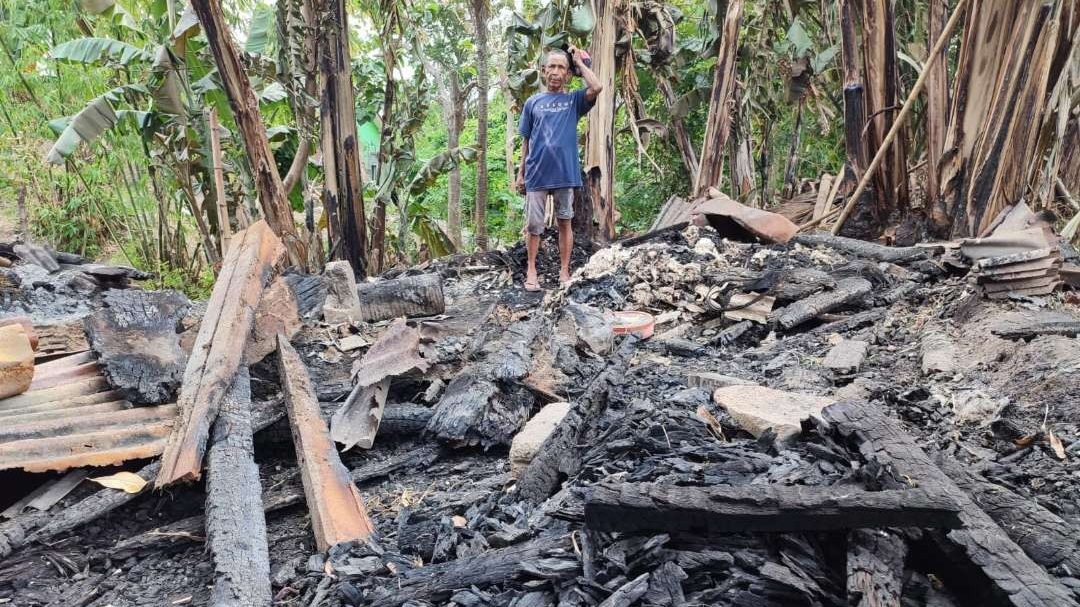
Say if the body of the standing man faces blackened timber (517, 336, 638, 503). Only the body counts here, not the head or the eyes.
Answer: yes

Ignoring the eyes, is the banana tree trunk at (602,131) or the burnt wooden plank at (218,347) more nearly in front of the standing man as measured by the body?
the burnt wooden plank

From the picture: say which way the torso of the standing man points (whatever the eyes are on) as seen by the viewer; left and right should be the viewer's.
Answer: facing the viewer

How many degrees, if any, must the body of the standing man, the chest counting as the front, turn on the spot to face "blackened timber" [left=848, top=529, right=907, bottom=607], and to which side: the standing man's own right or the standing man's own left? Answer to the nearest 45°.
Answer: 0° — they already face it

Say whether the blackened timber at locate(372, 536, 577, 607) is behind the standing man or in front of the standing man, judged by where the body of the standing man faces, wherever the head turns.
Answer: in front

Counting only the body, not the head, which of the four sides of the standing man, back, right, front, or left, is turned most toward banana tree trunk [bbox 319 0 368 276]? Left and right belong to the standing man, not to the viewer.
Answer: right

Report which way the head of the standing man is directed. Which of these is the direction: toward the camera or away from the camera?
toward the camera

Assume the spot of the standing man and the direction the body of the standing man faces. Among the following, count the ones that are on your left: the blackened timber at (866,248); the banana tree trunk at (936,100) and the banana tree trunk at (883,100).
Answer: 3

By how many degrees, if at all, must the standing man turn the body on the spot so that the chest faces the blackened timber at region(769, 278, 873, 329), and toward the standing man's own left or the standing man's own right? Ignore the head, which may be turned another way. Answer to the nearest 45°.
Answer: approximately 45° to the standing man's own left

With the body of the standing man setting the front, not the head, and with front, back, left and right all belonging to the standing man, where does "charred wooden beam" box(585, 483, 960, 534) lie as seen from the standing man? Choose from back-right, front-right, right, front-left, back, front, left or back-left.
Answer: front

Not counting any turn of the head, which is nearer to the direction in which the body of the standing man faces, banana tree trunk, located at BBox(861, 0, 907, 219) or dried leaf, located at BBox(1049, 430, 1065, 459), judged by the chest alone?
the dried leaf

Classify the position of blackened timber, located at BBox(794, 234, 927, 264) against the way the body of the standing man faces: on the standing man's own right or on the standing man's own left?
on the standing man's own left

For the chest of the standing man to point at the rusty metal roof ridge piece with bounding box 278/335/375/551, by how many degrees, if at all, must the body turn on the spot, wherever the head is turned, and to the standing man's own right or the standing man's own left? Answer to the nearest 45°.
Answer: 0° — they already face it

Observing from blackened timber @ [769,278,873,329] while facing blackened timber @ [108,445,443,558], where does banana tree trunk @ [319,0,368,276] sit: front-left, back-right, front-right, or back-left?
front-right

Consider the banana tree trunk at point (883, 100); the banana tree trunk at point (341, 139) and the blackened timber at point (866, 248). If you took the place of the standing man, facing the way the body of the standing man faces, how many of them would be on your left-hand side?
2
